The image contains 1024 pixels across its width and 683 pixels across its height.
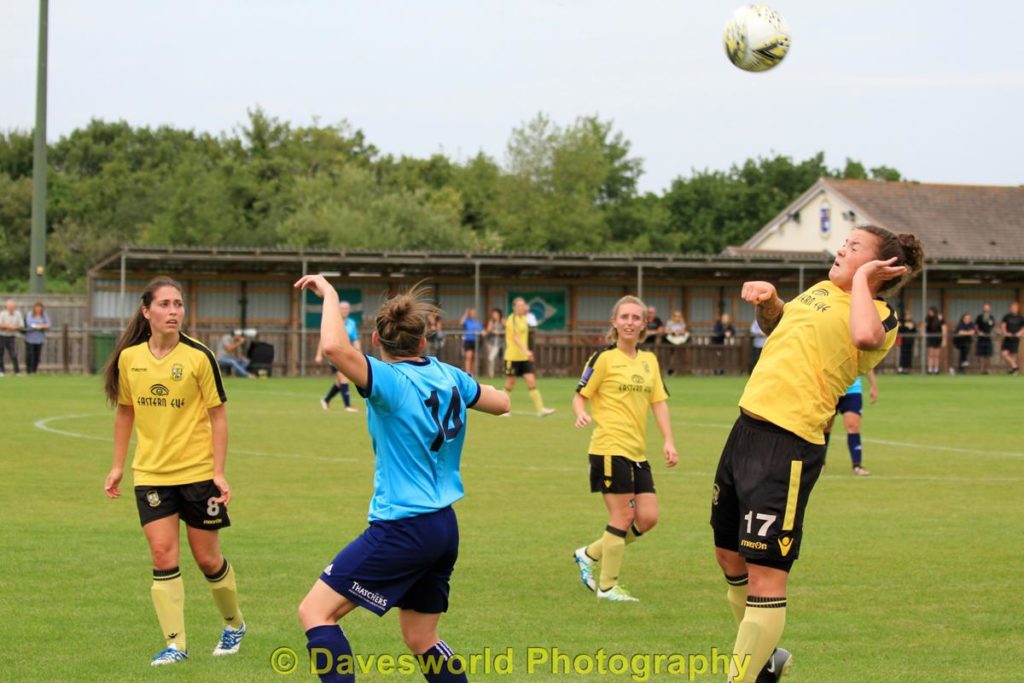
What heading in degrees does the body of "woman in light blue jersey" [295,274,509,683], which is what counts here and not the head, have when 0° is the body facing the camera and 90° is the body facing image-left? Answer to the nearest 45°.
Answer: approximately 135°

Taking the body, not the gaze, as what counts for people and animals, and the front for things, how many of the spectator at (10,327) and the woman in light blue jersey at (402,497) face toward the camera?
1

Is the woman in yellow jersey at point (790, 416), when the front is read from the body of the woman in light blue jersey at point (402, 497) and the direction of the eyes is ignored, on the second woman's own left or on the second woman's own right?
on the second woman's own right

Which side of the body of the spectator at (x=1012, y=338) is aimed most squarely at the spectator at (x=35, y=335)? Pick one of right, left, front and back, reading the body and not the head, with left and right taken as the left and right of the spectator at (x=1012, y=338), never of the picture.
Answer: right

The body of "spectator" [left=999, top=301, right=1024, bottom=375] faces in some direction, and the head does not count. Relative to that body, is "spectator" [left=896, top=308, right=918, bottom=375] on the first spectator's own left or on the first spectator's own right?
on the first spectator's own right

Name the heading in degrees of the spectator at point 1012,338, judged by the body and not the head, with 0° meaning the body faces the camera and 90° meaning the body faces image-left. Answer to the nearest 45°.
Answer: approximately 0°

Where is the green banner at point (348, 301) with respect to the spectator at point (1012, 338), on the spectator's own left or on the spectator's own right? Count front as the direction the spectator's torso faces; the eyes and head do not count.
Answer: on the spectator's own right

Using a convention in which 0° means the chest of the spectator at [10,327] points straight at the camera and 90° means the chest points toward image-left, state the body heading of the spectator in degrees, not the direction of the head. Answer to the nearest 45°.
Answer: approximately 0°

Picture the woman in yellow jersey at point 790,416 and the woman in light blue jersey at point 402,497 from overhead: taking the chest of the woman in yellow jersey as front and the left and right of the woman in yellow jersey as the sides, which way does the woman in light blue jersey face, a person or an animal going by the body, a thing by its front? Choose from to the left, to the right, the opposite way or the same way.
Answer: to the right

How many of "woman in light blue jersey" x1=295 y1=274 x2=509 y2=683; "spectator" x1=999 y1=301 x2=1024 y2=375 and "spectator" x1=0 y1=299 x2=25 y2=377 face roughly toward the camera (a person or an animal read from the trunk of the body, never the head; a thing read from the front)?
2
